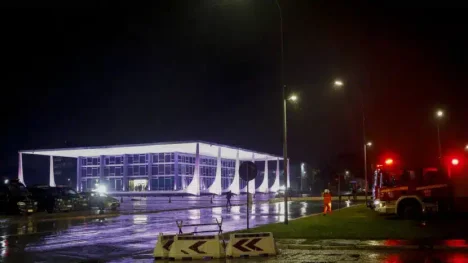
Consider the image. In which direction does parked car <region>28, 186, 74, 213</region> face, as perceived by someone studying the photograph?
facing the viewer and to the right of the viewer

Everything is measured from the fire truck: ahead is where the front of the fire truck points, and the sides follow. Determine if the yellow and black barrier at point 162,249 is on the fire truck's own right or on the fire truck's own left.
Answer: on the fire truck's own left

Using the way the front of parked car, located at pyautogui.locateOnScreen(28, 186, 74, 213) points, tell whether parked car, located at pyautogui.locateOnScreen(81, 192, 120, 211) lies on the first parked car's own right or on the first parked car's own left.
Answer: on the first parked car's own left

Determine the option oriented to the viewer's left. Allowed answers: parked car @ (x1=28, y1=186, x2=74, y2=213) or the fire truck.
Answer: the fire truck

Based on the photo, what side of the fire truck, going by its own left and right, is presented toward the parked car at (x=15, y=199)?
front

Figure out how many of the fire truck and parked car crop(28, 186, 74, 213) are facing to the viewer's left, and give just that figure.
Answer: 1

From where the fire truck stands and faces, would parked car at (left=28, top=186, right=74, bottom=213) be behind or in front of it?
in front

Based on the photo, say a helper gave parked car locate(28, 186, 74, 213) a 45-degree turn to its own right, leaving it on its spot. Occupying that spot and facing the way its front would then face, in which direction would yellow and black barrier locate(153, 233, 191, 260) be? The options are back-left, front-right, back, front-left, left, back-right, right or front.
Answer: front

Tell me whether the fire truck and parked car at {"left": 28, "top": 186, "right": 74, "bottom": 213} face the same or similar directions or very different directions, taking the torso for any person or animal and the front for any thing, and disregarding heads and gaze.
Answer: very different directions

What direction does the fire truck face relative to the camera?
to the viewer's left

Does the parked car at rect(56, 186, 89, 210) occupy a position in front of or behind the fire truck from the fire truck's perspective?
in front
